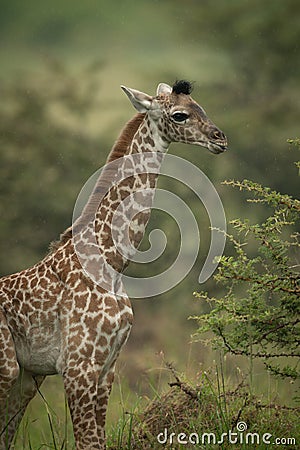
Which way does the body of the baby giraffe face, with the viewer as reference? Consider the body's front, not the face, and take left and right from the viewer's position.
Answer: facing to the right of the viewer

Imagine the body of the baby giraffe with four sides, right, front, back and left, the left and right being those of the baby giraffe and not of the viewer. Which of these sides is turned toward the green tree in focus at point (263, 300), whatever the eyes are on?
front
